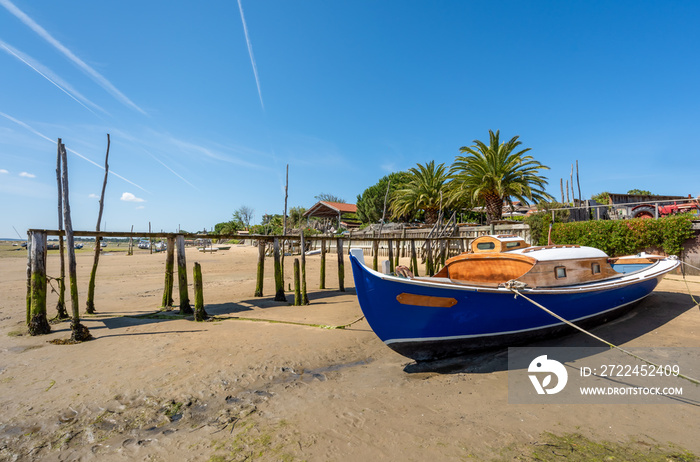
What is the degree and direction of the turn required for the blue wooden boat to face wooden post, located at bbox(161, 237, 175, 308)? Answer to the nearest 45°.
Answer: approximately 45° to its right

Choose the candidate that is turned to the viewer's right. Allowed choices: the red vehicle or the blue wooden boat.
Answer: the red vehicle

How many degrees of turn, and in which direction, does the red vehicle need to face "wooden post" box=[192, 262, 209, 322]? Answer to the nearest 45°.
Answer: approximately 135° to its right

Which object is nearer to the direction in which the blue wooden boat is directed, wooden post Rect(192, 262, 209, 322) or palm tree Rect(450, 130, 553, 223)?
the wooden post

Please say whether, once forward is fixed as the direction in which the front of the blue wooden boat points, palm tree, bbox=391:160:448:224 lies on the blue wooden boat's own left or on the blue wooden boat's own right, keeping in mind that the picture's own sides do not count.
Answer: on the blue wooden boat's own right

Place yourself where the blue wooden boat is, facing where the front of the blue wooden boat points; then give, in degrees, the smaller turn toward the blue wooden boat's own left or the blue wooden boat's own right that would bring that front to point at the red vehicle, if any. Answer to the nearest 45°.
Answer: approximately 180°

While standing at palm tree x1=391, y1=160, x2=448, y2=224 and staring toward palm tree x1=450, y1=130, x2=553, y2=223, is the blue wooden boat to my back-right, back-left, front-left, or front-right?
front-right

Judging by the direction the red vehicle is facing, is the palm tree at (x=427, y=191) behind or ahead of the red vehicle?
behind
